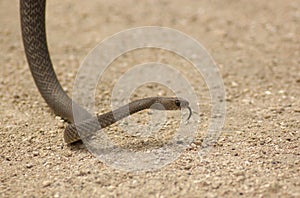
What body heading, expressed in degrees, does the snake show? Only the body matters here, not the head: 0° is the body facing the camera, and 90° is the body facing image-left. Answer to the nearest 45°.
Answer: approximately 270°
